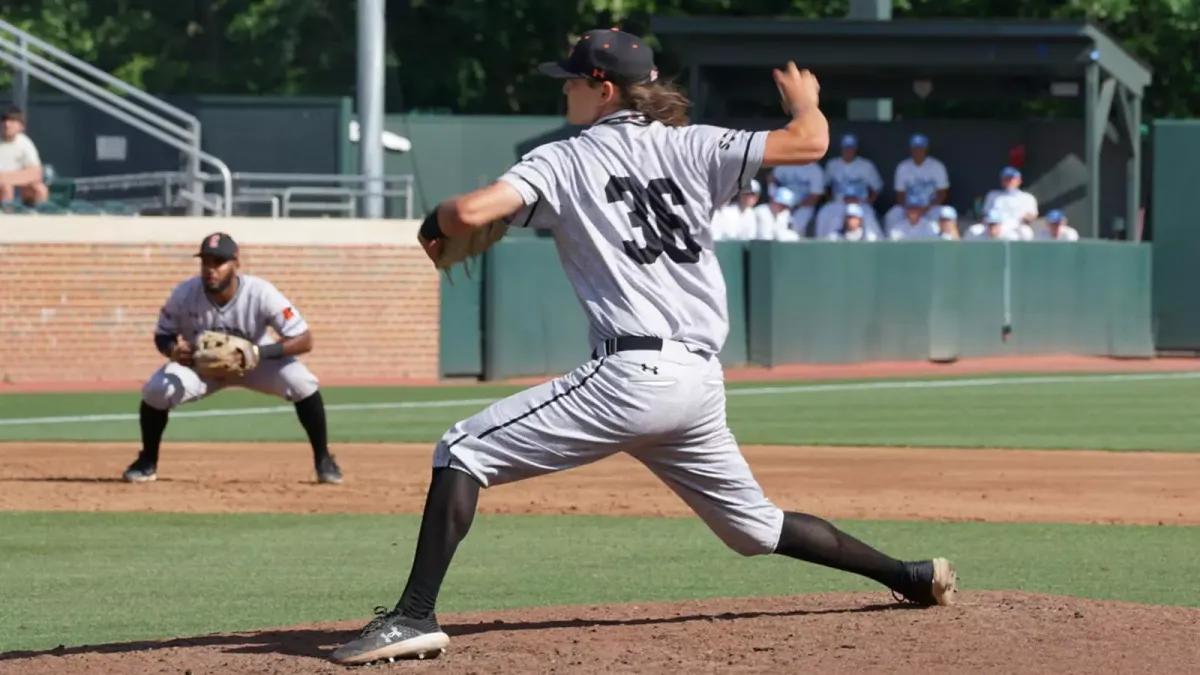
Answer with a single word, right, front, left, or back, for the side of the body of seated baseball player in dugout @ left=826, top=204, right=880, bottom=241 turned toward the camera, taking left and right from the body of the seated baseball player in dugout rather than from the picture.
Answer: front

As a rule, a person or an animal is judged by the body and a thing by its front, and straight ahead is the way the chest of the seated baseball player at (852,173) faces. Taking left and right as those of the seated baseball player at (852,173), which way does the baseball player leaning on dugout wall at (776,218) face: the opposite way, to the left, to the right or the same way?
the same way

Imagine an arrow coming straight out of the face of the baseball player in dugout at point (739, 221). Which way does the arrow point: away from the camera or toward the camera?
toward the camera

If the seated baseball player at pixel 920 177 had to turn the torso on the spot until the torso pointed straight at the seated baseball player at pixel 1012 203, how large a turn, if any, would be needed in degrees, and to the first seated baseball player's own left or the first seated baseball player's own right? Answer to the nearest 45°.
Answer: approximately 90° to the first seated baseball player's own left

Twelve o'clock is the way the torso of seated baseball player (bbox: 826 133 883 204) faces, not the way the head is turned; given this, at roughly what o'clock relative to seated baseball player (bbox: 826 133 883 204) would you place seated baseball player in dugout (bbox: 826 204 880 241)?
seated baseball player in dugout (bbox: 826 204 880 241) is roughly at 12 o'clock from seated baseball player (bbox: 826 133 883 204).

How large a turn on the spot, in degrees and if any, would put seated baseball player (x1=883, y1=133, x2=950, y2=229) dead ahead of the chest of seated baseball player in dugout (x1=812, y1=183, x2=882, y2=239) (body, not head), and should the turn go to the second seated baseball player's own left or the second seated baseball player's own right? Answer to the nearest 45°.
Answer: approximately 135° to the second seated baseball player's own left

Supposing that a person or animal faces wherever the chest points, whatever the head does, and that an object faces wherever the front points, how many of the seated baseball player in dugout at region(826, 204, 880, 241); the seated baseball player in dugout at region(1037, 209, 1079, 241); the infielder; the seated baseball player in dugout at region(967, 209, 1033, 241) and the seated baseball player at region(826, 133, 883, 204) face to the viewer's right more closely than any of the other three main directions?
0

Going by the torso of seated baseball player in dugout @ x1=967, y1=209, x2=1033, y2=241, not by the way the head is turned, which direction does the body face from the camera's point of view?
toward the camera

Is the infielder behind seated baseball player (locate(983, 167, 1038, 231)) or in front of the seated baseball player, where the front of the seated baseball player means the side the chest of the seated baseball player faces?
in front

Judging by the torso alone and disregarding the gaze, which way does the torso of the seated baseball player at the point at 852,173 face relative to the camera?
toward the camera

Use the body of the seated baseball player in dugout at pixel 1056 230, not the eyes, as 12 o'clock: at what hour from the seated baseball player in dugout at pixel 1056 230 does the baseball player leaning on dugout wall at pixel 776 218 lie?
the baseball player leaning on dugout wall at pixel 776 218 is roughly at 2 o'clock from the seated baseball player in dugout at pixel 1056 230.

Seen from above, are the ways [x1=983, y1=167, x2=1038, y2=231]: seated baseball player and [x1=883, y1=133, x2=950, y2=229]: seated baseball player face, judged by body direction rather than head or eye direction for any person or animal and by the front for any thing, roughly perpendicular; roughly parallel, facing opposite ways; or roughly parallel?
roughly parallel
